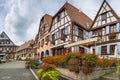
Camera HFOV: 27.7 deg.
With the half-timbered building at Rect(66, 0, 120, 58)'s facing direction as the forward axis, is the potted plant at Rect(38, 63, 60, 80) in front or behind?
in front

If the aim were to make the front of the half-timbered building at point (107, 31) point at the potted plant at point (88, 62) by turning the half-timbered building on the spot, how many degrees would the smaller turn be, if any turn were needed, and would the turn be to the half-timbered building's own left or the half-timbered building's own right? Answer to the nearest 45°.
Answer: approximately 45° to the half-timbered building's own left

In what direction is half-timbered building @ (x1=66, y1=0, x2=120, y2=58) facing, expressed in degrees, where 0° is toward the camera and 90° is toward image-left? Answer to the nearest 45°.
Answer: approximately 45°
